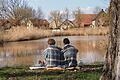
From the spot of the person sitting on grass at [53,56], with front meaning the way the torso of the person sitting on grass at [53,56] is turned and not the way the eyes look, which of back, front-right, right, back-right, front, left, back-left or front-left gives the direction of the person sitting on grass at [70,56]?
right

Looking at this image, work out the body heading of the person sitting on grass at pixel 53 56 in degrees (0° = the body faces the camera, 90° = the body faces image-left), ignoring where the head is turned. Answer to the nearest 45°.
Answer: approximately 180°
